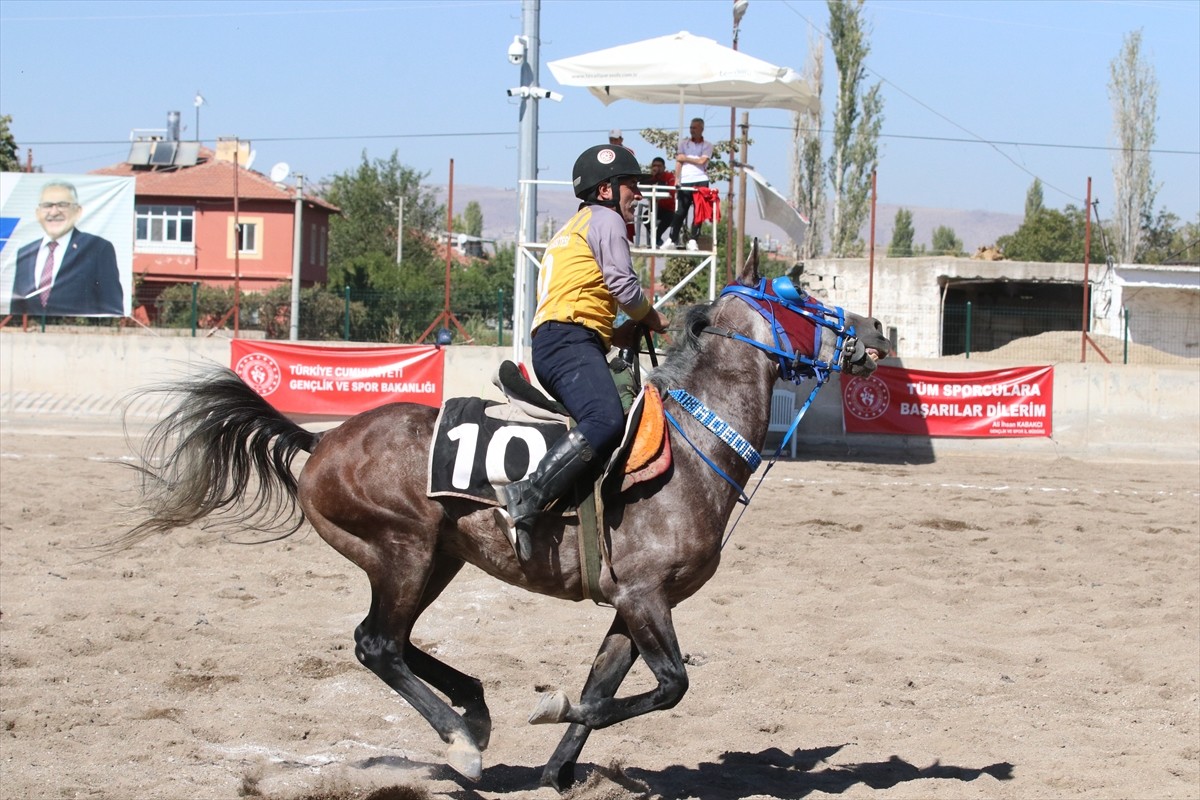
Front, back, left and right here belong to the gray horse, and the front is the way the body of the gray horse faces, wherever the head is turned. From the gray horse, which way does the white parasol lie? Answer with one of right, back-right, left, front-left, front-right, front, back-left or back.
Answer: left

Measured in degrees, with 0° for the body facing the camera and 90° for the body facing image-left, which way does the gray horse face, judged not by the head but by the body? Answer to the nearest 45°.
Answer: approximately 270°

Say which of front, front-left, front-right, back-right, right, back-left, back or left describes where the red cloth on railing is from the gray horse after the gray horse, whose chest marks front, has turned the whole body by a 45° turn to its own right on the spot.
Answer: back-left

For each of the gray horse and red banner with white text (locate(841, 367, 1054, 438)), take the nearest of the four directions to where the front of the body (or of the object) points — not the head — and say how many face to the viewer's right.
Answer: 1

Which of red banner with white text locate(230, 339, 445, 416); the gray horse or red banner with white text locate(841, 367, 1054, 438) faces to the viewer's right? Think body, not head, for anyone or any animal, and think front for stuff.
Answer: the gray horse

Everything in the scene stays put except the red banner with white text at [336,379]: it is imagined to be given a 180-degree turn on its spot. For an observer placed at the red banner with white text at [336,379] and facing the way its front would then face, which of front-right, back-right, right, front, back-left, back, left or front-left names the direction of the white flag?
right

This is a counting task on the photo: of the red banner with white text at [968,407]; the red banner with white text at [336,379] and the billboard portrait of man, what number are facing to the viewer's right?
0

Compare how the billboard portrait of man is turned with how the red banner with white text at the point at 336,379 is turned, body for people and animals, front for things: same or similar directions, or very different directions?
same or similar directions

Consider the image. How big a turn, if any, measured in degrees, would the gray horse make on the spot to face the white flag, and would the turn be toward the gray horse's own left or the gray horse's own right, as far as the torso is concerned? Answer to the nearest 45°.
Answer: approximately 90° to the gray horse's own left

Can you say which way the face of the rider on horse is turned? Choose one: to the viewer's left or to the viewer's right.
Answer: to the viewer's right

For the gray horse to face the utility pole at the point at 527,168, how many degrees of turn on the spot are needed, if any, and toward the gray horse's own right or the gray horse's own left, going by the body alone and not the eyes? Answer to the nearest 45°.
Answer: approximately 90° to the gray horse's own left

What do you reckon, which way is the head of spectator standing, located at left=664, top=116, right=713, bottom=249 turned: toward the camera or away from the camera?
toward the camera
